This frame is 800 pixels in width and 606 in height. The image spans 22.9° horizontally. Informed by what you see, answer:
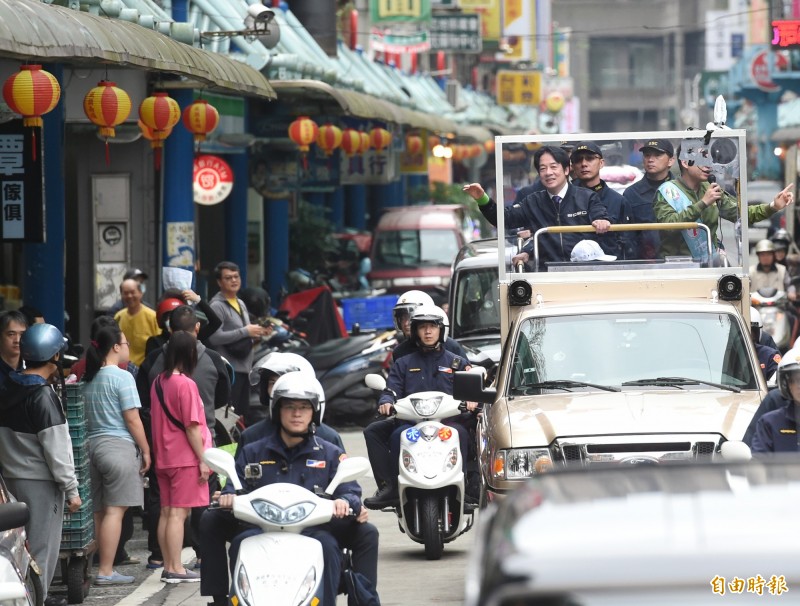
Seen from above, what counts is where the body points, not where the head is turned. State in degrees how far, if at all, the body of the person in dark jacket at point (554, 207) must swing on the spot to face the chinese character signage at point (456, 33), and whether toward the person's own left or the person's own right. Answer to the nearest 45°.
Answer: approximately 180°

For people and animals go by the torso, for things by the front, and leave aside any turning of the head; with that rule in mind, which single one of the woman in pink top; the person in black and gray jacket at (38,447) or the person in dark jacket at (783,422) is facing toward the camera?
the person in dark jacket at (783,422)

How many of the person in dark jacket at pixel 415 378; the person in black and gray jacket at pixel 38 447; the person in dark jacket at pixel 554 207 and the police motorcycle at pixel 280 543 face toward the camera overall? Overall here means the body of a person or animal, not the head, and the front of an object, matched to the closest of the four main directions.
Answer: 3

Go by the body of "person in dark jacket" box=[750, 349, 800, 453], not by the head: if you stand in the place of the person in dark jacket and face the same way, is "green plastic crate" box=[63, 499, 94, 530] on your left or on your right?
on your right

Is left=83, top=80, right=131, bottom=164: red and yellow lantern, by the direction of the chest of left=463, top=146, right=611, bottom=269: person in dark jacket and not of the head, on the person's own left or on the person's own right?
on the person's own right

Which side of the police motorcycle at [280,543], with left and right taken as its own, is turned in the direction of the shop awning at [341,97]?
back

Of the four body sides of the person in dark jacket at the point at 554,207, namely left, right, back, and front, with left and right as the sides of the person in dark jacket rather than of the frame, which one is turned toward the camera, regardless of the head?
front

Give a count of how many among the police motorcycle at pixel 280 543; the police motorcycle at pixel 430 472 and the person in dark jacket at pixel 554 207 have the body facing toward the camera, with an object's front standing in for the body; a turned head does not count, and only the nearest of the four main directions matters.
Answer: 3

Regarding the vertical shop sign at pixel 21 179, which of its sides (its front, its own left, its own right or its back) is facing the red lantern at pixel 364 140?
back

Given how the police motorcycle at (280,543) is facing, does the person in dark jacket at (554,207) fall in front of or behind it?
behind

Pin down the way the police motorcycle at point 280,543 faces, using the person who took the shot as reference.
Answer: facing the viewer

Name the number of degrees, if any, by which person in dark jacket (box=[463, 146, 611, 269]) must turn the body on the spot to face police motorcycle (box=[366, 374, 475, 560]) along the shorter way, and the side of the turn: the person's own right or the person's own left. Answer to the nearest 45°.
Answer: approximately 45° to the person's own right

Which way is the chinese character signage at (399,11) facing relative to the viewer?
toward the camera

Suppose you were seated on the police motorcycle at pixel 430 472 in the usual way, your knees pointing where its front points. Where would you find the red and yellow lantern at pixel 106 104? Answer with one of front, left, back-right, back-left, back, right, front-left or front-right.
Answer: back-right

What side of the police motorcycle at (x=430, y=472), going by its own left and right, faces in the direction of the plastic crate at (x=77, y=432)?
right
